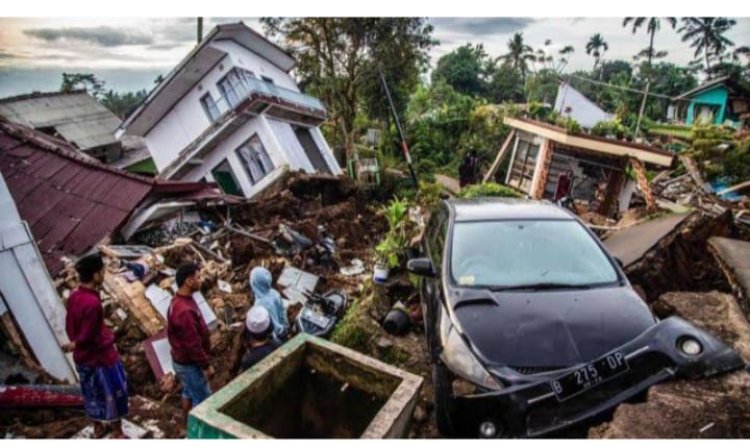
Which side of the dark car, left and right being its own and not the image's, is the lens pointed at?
front

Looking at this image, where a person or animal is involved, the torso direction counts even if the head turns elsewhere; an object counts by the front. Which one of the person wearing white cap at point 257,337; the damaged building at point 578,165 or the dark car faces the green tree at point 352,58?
the person wearing white cap

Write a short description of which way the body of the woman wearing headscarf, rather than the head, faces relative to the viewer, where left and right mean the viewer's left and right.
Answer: facing away from the viewer and to the left of the viewer

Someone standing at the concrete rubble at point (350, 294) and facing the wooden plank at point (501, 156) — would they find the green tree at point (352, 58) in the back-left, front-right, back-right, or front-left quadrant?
front-left

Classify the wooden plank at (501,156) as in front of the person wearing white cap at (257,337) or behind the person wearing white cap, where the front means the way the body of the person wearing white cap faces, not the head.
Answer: in front

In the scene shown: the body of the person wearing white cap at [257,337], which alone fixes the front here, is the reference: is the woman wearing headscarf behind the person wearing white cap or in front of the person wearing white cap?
in front

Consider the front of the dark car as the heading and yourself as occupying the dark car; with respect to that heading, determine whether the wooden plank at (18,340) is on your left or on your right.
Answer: on your right

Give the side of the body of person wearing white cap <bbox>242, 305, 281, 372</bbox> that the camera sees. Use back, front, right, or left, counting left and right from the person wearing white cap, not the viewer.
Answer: back

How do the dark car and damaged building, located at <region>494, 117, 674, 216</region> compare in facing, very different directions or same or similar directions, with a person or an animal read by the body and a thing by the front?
same or similar directions

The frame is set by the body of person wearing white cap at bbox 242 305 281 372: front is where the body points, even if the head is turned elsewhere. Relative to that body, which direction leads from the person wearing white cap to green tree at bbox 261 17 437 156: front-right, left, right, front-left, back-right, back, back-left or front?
front

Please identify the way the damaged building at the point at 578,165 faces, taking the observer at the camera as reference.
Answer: facing the viewer
